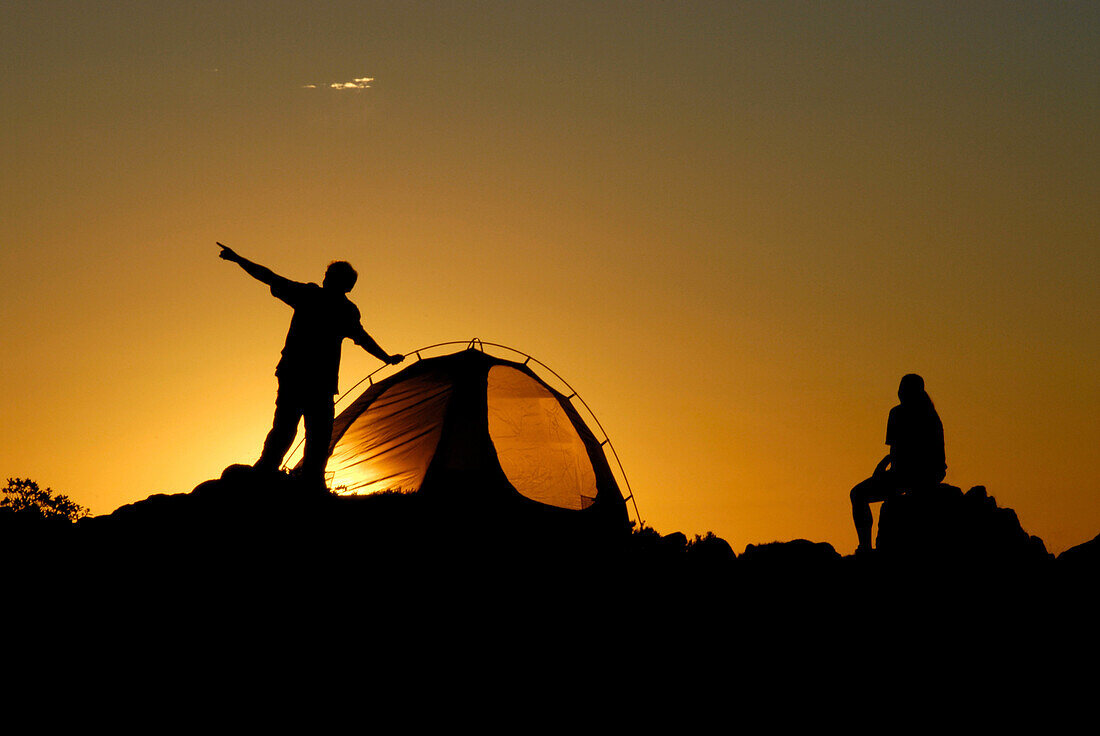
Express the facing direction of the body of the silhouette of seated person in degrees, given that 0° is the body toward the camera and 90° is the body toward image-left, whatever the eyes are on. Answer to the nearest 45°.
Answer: approximately 90°

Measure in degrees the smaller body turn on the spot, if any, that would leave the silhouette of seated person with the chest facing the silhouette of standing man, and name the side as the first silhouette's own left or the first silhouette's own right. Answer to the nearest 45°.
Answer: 0° — they already face them
